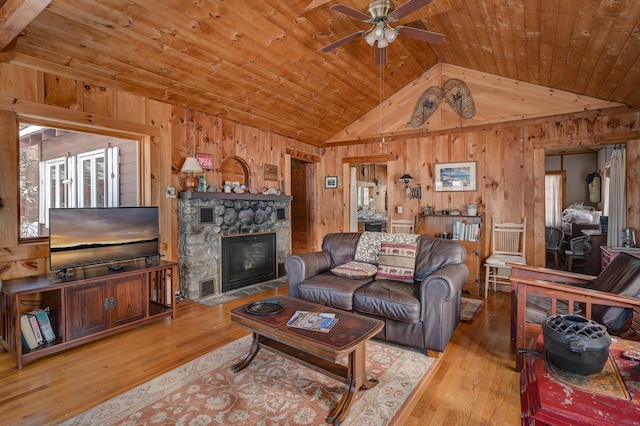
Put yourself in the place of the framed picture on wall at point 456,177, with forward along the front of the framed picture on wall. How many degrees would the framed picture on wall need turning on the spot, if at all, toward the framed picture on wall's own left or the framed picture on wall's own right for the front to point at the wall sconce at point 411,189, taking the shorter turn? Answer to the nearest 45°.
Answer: approximately 90° to the framed picture on wall's own right

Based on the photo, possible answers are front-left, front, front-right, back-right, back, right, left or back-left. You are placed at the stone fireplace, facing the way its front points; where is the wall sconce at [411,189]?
front-left

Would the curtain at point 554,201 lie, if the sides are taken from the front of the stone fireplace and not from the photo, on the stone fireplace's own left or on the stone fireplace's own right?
on the stone fireplace's own left

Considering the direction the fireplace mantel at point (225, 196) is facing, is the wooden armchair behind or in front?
in front

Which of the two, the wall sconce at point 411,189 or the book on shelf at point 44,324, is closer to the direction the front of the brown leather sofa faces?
the book on shelf

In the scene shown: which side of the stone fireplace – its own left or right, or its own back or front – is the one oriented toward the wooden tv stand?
right

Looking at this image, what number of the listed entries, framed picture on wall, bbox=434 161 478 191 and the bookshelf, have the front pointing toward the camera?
2

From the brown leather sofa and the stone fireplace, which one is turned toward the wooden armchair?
the stone fireplace

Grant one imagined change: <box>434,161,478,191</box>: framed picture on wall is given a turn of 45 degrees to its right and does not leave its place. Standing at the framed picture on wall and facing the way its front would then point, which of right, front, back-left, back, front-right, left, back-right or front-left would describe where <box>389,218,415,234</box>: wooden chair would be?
front-right

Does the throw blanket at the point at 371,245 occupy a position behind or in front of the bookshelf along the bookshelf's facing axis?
in front

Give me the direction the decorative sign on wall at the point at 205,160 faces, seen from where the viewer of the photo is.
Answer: facing the viewer and to the right of the viewer
